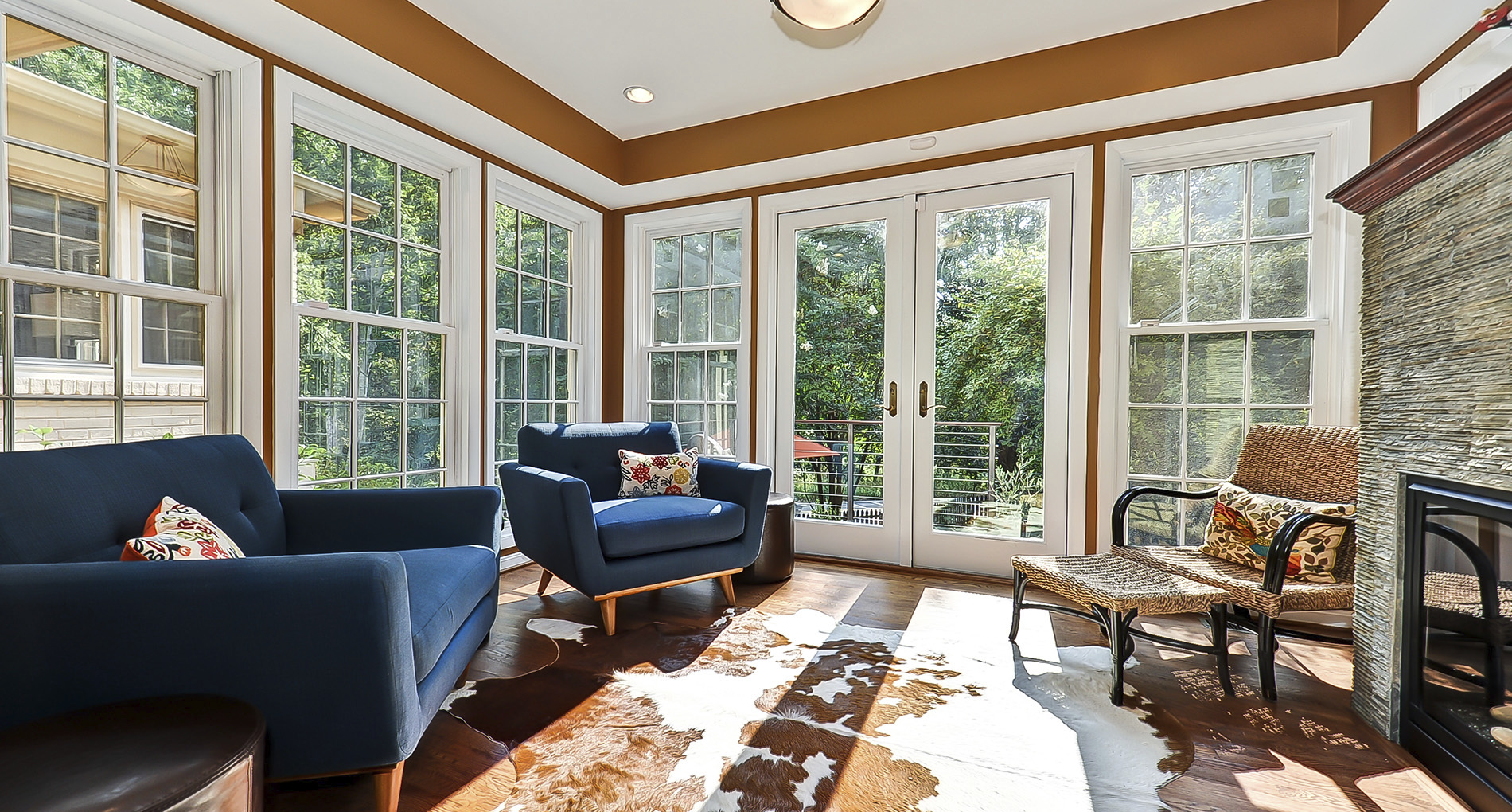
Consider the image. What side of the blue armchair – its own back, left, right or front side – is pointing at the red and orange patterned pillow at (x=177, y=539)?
right

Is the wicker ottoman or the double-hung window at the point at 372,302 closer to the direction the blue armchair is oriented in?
the wicker ottoman

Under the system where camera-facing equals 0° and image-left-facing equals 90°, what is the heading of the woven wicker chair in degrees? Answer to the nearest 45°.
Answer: approximately 45°

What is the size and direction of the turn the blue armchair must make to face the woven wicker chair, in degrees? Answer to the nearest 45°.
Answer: approximately 45° to its left

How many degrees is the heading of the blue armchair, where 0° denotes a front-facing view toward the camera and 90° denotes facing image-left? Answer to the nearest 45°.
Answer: approximately 315°

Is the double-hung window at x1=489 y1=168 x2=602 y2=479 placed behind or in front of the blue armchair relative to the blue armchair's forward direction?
behind
